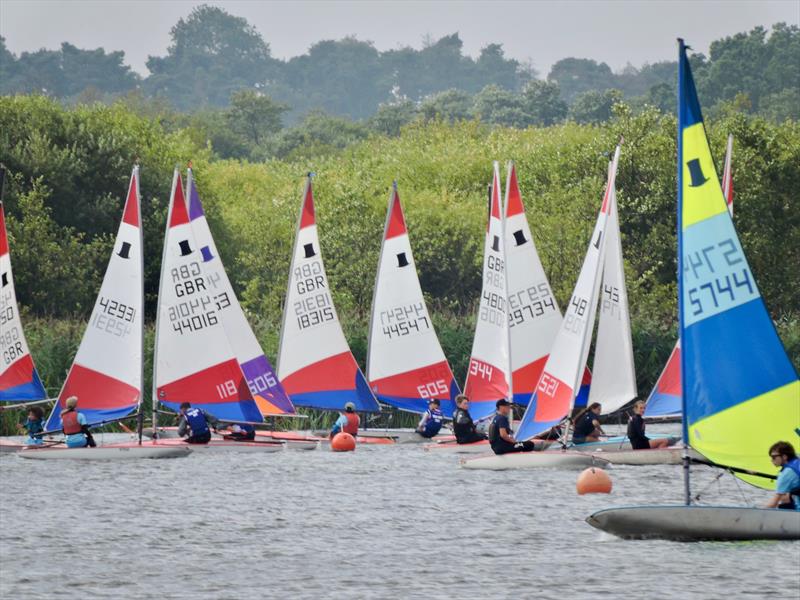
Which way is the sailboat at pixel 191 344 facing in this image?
to the viewer's left

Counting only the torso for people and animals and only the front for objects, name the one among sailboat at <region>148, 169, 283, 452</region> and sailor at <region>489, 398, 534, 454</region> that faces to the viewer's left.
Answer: the sailboat

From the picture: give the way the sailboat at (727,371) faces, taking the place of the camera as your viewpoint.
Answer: facing to the left of the viewer

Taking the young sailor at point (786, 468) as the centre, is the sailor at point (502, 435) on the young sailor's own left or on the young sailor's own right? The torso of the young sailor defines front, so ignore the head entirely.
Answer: on the young sailor's own right

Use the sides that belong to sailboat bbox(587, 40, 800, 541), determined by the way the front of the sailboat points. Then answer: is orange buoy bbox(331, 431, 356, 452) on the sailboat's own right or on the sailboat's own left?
on the sailboat's own right

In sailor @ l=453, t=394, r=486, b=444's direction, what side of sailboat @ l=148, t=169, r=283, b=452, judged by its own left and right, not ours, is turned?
back

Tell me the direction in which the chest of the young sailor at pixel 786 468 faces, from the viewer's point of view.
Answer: to the viewer's left

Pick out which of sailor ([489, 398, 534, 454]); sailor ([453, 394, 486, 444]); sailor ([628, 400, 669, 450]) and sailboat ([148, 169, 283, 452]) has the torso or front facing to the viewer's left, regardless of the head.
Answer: the sailboat
